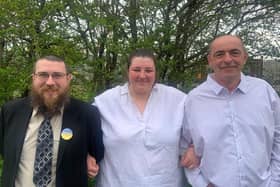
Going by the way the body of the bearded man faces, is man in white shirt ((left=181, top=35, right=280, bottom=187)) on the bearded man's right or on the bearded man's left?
on the bearded man's left

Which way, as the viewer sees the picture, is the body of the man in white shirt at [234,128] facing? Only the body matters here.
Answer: toward the camera

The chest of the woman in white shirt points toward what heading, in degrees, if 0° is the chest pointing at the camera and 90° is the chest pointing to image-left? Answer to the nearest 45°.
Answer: approximately 0°

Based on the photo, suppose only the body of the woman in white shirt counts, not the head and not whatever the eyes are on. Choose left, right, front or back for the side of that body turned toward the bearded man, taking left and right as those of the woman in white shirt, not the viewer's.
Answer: right

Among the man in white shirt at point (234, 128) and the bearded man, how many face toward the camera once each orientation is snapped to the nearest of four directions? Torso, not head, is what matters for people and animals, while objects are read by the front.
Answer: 2

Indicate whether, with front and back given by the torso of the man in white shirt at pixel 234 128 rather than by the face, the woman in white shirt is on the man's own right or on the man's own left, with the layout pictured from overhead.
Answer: on the man's own right

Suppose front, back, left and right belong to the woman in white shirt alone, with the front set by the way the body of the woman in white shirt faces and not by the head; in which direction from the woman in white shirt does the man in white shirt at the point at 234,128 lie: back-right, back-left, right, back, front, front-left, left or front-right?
left

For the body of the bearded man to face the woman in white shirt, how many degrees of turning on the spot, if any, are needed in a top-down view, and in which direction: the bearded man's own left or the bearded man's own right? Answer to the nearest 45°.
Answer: approximately 90° to the bearded man's own left
